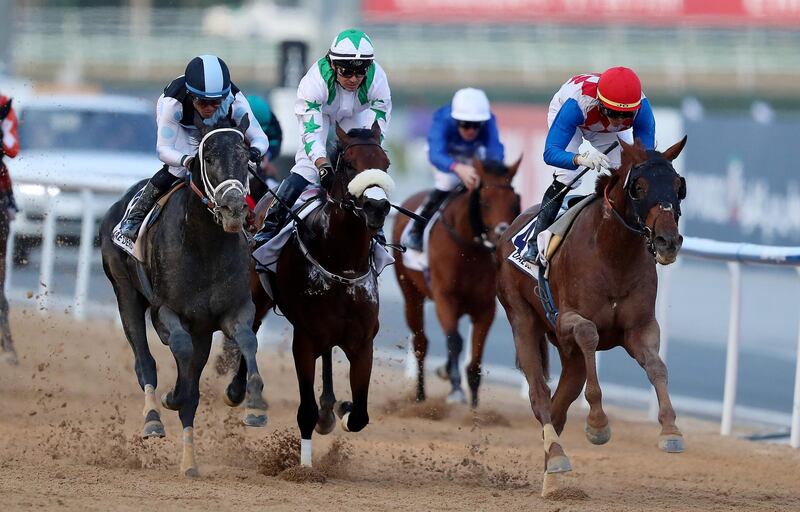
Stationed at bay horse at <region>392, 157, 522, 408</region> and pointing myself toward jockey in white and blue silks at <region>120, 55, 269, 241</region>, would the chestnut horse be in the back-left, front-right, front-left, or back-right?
front-left

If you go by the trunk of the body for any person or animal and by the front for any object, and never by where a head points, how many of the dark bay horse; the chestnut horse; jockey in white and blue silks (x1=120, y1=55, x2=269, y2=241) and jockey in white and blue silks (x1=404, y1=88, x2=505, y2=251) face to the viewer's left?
0

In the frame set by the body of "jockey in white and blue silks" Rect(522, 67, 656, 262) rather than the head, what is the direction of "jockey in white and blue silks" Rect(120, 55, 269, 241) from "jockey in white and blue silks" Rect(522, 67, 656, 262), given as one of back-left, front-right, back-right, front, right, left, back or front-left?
back-right

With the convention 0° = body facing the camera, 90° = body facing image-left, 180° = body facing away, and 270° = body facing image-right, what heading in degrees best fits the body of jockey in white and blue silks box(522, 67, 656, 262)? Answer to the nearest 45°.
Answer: approximately 315°

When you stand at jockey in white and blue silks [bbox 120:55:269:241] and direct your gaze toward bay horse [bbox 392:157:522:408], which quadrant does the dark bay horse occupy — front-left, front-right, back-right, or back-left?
front-right

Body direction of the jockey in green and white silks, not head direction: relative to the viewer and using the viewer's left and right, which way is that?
facing the viewer and to the right of the viewer

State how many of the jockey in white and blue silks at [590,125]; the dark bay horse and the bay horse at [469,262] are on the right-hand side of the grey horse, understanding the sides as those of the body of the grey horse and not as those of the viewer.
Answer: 0

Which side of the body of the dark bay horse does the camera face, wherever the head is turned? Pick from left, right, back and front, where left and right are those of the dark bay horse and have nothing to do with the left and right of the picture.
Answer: front

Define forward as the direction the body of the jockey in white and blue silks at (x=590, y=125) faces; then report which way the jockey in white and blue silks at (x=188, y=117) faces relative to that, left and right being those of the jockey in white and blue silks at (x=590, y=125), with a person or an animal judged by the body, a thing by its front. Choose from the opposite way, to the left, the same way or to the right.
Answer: the same way

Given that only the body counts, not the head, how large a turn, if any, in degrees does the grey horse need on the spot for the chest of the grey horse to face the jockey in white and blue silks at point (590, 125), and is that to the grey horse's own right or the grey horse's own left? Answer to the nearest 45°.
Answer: approximately 45° to the grey horse's own left

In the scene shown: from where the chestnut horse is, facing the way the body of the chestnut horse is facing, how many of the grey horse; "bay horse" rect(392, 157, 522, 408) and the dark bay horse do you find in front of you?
0

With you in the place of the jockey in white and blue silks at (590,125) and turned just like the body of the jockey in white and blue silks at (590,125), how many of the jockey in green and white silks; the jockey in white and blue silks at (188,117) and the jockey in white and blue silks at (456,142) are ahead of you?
0

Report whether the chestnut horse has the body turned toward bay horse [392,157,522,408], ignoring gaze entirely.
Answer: no

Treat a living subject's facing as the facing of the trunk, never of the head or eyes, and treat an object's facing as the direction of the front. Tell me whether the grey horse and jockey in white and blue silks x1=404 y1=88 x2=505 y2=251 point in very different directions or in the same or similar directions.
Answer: same or similar directions

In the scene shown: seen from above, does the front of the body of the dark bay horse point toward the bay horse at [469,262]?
no

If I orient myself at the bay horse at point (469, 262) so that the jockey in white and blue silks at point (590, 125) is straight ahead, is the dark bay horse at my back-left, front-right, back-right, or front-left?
front-right
